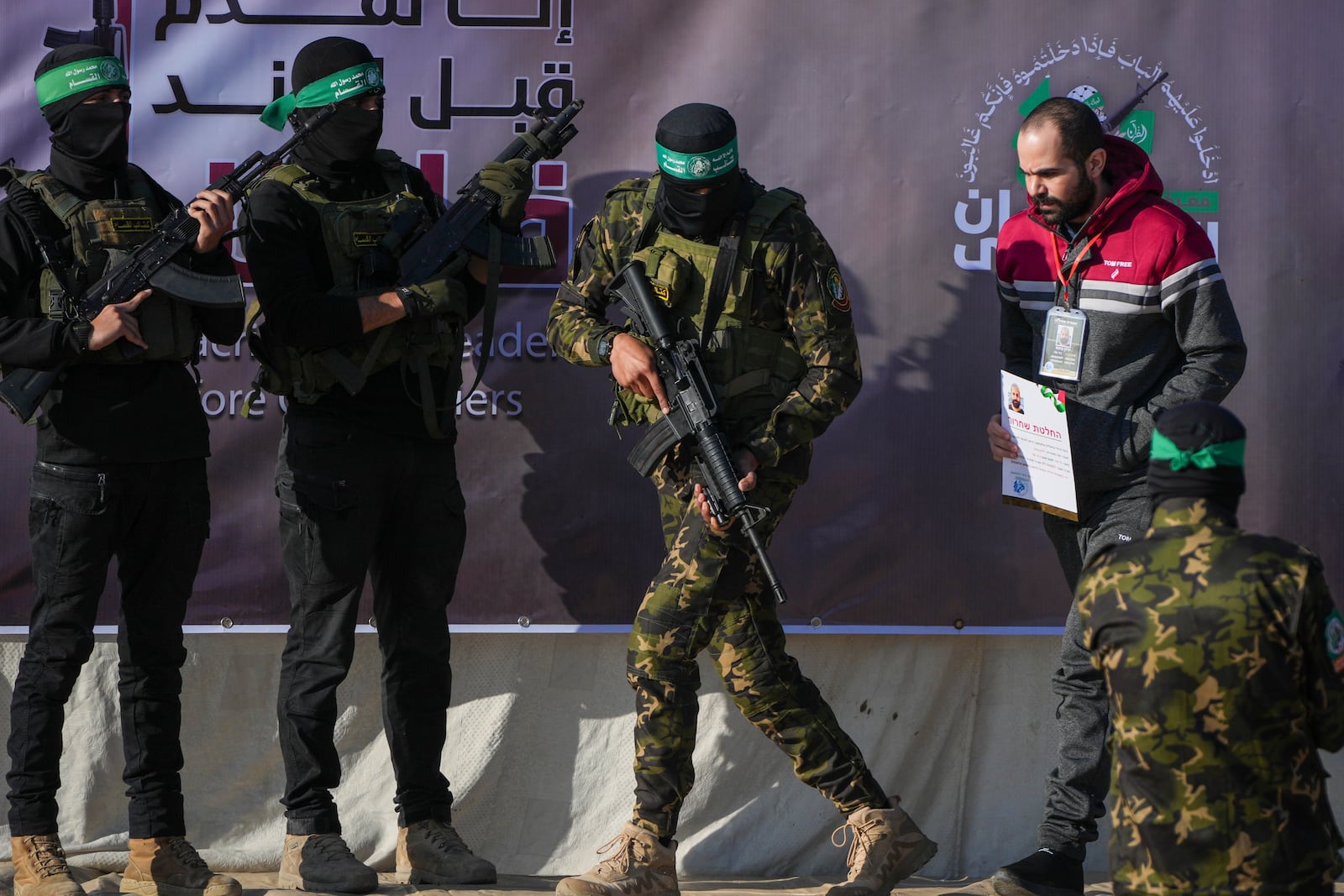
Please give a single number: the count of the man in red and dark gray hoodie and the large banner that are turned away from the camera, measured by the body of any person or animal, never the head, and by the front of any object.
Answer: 0

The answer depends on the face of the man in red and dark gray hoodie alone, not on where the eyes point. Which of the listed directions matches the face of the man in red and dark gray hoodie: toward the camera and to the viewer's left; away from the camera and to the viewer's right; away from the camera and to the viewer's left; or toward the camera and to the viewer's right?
toward the camera and to the viewer's left

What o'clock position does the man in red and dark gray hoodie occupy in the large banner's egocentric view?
The man in red and dark gray hoodie is roughly at 11 o'clock from the large banner.

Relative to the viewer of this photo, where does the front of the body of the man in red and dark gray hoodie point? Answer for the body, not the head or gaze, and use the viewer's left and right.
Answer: facing the viewer and to the left of the viewer

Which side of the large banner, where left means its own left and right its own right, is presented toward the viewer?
front
